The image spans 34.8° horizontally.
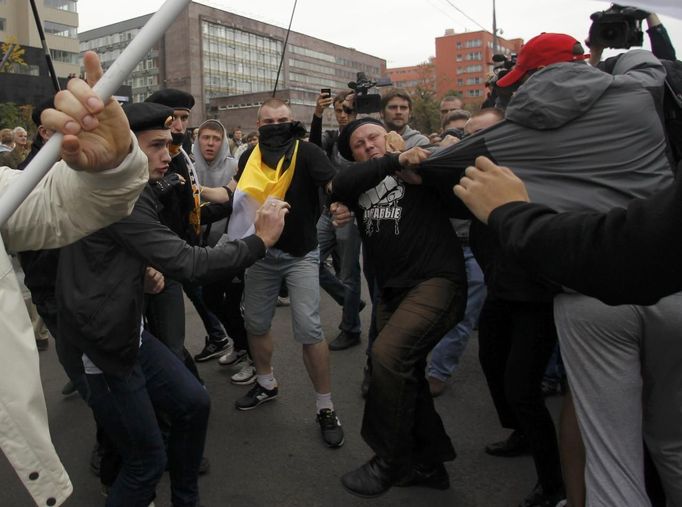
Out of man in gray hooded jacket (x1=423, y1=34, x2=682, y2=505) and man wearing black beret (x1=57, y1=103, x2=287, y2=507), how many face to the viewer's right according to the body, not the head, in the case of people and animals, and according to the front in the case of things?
1

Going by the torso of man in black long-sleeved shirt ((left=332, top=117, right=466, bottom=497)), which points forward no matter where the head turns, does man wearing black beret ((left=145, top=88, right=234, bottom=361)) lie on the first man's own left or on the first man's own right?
on the first man's own right

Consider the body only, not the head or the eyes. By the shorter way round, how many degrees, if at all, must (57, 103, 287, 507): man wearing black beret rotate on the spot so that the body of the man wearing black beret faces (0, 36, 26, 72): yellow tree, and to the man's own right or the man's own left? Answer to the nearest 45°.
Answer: approximately 90° to the man's own left

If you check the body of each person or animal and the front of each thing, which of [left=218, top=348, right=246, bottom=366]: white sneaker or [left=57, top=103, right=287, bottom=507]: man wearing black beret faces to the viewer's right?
the man wearing black beret

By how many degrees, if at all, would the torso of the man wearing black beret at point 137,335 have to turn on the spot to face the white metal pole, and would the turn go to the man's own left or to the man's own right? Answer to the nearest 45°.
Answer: approximately 90° to the man's own right

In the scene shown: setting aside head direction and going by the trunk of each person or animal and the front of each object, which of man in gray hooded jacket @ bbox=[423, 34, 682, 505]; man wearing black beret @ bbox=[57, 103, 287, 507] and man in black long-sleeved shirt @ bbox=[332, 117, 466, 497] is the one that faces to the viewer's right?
the man wearing black beret

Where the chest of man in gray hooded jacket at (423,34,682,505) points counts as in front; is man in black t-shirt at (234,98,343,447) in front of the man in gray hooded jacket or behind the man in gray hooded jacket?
in front

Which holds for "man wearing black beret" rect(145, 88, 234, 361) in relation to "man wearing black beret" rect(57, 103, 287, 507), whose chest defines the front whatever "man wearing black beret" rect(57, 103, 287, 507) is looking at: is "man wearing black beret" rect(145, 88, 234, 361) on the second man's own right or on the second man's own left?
on the second man's own left

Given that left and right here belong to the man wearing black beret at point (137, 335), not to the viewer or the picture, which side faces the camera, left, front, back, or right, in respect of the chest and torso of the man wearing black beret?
right

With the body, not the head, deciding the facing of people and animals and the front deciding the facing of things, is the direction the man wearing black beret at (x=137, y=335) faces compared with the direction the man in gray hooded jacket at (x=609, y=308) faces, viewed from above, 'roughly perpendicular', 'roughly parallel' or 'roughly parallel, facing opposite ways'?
roughly perpendicular

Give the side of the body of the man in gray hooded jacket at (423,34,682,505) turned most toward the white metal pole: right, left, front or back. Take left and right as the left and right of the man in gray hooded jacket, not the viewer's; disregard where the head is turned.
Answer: left
